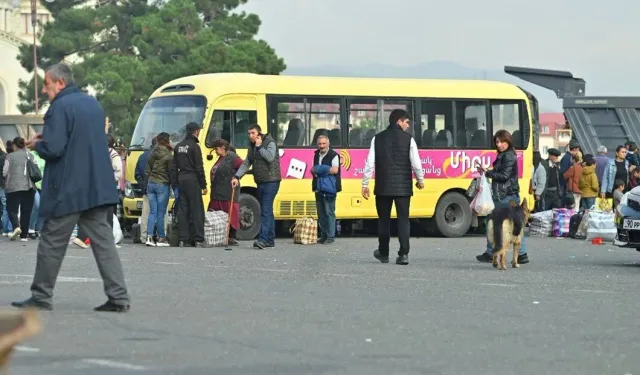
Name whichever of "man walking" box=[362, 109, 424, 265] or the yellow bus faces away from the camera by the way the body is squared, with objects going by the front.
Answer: the man walking

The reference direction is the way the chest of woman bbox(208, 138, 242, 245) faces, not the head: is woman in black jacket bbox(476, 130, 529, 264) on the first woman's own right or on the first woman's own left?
on the first woman's own left

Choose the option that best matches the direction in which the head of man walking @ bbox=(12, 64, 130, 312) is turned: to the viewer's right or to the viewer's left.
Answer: to the viewer's left

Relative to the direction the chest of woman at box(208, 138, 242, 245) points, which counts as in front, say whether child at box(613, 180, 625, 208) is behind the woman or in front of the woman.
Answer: behind

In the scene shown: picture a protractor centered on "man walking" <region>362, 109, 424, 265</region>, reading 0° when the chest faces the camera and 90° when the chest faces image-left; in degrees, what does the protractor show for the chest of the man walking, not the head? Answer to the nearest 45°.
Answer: approximately 180°

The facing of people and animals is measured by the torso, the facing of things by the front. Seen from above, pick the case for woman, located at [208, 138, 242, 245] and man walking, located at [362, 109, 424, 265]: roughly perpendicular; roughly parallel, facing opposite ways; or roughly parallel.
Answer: roughly perpendicular

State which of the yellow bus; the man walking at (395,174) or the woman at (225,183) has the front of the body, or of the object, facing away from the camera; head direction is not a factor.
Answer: the man walking
